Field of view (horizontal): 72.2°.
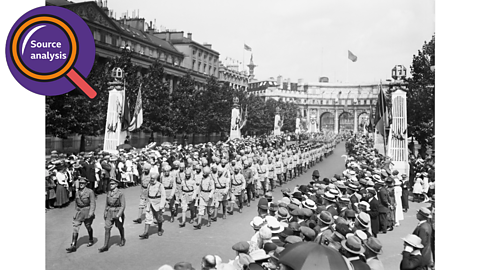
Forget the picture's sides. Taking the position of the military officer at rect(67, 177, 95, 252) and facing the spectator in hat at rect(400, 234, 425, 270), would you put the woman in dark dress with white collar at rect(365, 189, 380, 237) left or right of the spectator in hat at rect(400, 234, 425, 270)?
left

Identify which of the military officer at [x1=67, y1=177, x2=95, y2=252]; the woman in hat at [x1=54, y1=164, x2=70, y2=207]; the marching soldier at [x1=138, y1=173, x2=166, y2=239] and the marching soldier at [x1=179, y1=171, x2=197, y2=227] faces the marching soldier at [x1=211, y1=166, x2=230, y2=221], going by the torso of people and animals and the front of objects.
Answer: the woman in hat

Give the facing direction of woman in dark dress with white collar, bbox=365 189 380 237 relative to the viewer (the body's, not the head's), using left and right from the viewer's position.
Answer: facing to the left of the viewer

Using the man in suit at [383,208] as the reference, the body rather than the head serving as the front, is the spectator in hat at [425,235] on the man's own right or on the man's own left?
on the man's own left

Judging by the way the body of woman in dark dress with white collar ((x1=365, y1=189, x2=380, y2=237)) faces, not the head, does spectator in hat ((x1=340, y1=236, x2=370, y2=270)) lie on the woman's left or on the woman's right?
on the woman's left

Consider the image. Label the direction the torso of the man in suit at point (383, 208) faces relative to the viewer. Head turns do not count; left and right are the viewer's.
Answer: facing to the left of the viewer

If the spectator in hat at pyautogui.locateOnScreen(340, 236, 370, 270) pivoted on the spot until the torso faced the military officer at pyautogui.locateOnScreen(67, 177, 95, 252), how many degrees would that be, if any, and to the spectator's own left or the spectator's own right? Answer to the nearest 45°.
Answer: approximately 45° to the spectator's own left

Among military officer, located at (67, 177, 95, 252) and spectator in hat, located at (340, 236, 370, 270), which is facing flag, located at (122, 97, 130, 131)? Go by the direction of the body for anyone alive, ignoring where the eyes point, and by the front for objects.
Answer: the spectator in hat

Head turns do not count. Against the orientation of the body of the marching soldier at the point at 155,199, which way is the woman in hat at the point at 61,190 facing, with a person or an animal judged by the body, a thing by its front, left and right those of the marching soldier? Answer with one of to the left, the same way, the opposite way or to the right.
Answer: to the left

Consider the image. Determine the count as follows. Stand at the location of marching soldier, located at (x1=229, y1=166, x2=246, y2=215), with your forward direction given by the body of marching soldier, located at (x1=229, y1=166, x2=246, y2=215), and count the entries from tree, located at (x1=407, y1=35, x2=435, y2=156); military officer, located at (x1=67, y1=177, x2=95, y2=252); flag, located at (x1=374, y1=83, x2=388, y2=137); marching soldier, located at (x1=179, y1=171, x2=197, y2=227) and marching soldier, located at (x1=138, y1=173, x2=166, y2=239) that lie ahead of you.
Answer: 3

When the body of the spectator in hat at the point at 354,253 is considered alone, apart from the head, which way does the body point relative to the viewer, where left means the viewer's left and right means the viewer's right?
facing away from the viewer and to the left of the viewer

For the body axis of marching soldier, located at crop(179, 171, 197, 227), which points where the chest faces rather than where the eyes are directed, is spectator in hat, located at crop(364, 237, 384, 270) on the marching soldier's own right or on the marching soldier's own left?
on the marching soldier's own left

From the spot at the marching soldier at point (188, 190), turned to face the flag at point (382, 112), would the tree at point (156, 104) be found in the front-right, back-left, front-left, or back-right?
front-left

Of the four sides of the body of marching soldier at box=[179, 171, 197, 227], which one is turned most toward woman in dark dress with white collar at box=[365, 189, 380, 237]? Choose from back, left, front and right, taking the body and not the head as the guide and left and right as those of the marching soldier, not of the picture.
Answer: left

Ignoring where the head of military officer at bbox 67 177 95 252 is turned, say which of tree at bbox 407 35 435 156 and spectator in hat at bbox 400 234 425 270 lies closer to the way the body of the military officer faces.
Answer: the spectator in hat

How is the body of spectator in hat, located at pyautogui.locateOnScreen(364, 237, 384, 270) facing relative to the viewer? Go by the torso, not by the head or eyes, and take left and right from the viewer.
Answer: facing away from the viewer and to the left of the viewer

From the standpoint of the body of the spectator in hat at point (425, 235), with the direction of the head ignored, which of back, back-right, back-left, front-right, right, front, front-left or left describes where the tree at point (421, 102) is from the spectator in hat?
right

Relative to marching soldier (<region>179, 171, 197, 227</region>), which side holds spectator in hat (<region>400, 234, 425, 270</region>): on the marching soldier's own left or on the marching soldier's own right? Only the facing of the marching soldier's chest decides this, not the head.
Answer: on the marching soldier's own left
